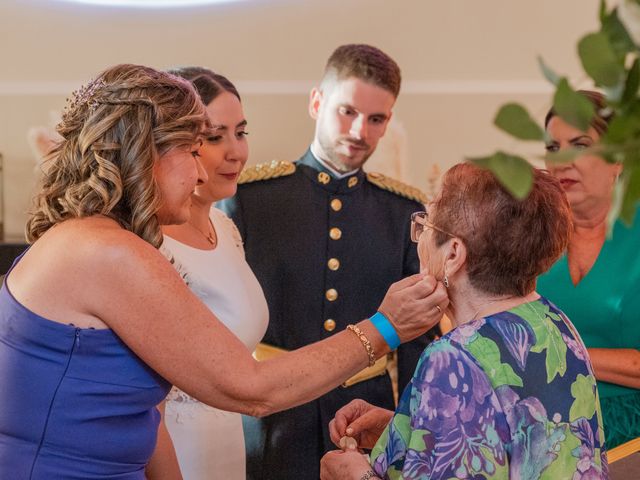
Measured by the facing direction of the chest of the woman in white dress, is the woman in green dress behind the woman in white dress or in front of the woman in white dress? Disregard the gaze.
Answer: in front

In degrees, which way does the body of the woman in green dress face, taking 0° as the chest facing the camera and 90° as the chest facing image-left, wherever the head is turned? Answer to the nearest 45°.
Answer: approximately 45°

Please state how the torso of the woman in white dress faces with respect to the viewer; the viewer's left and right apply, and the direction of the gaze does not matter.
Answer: facing the viewer and to the right of the viewer

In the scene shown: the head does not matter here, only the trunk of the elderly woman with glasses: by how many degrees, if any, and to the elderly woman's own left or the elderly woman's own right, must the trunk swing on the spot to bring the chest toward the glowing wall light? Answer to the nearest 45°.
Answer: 0° — they already face it

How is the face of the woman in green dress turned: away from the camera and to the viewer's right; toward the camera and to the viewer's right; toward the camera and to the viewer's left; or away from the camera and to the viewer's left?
toward the camera and to the viewer's left

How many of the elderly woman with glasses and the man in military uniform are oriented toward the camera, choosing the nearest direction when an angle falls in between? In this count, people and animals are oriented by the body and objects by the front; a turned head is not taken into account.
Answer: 1

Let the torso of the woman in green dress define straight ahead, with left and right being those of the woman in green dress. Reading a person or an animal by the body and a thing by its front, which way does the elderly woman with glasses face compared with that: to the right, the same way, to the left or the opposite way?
to the right

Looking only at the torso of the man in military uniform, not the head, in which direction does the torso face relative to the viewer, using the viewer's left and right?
facing the viewer

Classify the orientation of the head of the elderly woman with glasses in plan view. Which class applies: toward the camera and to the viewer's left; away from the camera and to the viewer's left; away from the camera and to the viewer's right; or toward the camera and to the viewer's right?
away from the camera and to the viewer's left

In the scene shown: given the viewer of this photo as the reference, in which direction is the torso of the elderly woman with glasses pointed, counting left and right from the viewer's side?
facing away from the viewer and to the left of the viewer

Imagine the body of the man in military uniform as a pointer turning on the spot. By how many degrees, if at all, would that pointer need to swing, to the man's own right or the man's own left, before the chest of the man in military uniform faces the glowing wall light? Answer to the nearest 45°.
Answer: approximately 135° to the man's own right
